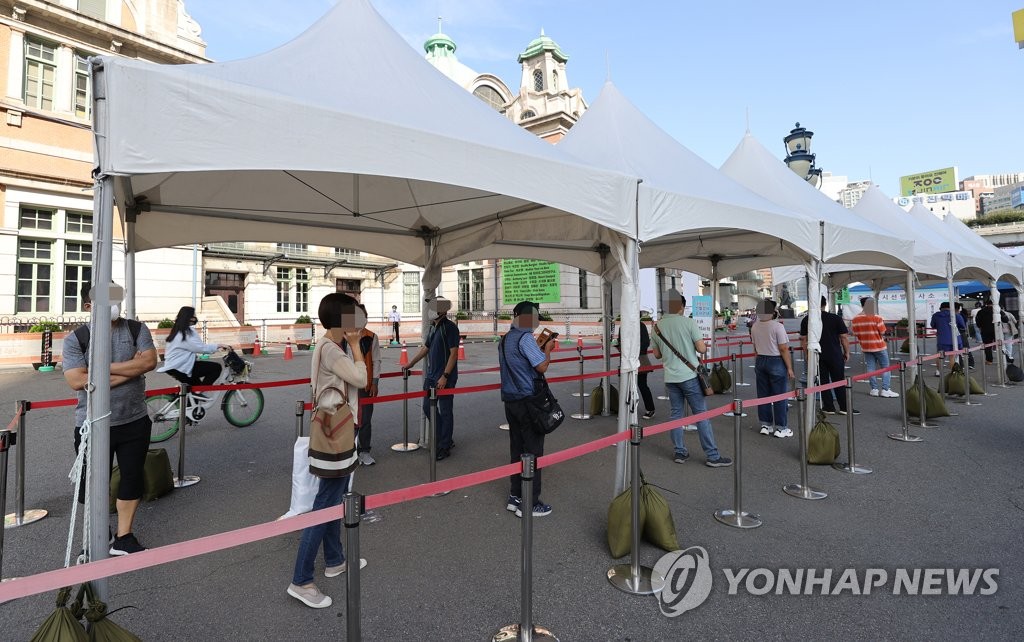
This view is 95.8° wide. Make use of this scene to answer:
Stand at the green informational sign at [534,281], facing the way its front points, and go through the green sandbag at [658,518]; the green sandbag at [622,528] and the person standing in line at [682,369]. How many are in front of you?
3

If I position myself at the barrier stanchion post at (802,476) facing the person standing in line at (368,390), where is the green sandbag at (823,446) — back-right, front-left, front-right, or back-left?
back-right

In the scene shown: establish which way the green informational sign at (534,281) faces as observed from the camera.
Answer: facing the viewer

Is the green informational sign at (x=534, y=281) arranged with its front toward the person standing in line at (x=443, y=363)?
yes

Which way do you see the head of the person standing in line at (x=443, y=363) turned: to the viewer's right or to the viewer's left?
to the viewer's left

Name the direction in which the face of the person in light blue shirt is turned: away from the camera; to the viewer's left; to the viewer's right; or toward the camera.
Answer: to the viewer's right

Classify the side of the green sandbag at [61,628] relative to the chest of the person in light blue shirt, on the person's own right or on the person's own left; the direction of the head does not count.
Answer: on the person's own right

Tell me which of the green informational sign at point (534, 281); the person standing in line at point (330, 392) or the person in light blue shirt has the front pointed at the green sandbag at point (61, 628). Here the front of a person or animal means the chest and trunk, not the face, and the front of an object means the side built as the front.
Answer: the green informational sign

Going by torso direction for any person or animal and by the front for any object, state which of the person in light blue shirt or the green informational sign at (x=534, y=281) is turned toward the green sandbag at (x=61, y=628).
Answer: the green informational sign

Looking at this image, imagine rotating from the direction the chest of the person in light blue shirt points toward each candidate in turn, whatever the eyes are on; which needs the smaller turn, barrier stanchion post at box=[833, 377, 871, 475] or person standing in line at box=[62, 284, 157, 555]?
the barrier stanchion post

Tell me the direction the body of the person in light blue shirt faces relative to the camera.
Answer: to the viewer's right

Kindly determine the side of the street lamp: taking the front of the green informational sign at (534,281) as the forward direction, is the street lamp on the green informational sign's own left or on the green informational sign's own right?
on the green informational sign's own left
